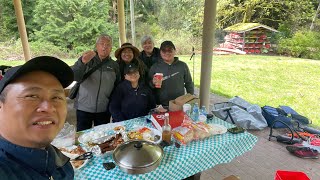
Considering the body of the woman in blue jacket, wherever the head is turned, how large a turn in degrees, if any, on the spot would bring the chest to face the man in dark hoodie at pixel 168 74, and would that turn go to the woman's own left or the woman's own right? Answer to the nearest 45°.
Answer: approximately 135° to the woman's own left

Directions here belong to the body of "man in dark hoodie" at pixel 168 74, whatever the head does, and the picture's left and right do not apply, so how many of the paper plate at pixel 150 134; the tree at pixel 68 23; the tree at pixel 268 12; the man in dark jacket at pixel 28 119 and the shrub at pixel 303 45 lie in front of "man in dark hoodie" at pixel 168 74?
2

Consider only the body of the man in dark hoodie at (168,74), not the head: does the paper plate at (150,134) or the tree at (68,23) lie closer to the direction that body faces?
the paper plate

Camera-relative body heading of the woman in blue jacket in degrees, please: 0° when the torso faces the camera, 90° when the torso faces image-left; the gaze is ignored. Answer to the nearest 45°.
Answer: approximately 0°

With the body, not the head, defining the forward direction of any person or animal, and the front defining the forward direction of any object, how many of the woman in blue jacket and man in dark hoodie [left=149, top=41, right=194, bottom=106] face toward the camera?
2

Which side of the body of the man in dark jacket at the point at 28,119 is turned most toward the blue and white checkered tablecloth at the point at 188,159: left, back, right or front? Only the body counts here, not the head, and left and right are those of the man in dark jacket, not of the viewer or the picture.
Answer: left

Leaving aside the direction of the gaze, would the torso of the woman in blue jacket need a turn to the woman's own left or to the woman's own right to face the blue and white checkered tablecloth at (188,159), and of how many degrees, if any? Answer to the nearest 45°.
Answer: approximately 45° to the woman's own left

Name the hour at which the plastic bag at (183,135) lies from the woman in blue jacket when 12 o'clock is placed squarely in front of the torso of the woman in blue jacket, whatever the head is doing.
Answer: The plastic bag is roughly at 11 o'clock from the woman in blue jacket.

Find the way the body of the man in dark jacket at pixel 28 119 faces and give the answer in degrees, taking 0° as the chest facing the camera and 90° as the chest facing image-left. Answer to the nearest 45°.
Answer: approximately 315°

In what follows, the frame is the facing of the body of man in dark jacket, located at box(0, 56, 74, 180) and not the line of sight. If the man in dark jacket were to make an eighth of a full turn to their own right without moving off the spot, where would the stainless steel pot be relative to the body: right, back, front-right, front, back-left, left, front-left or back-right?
back-left
